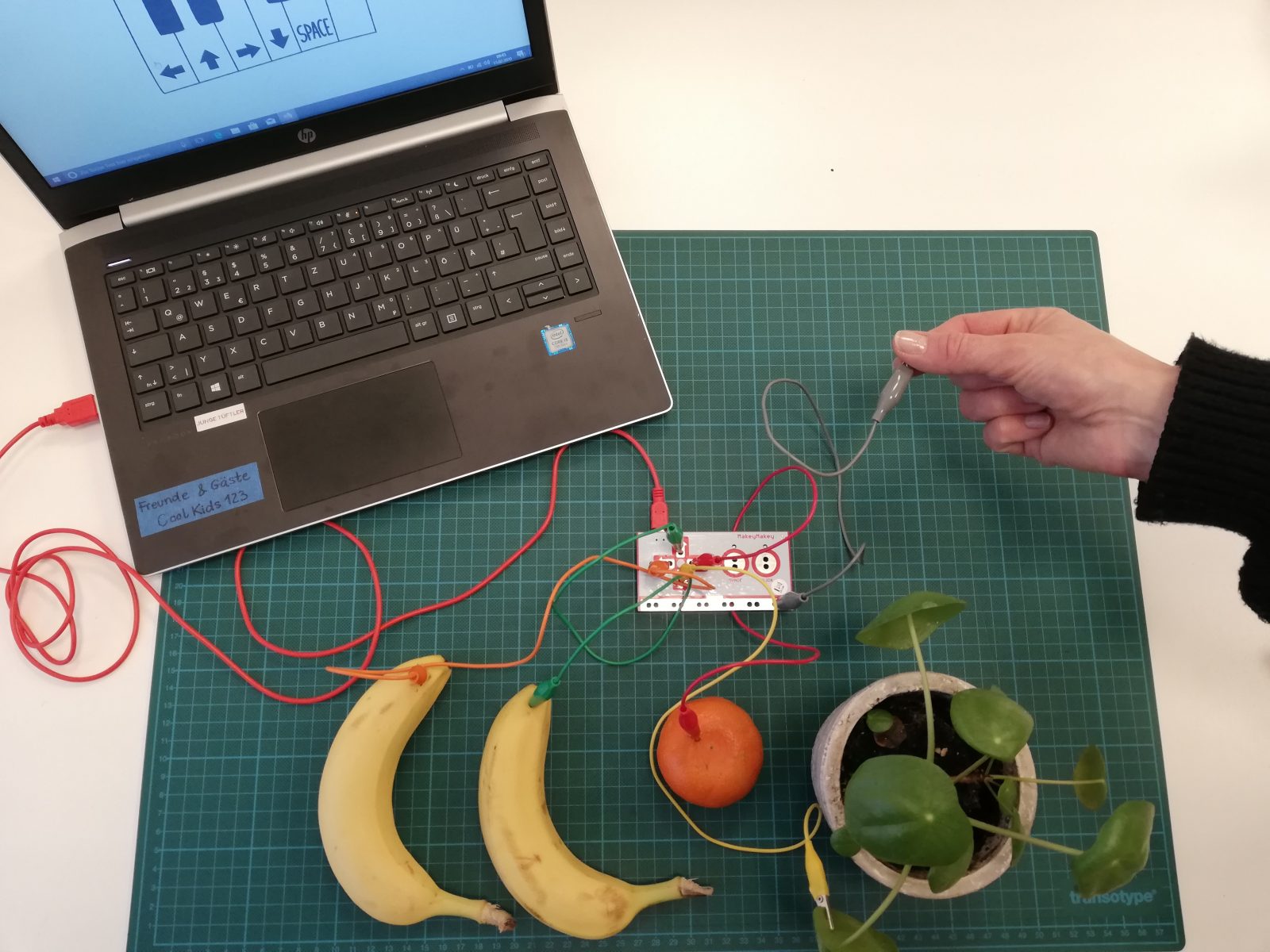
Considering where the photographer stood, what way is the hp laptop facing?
facing the viewer

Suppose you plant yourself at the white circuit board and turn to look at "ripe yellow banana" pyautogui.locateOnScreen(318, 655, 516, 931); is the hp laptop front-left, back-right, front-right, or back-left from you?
front-right
